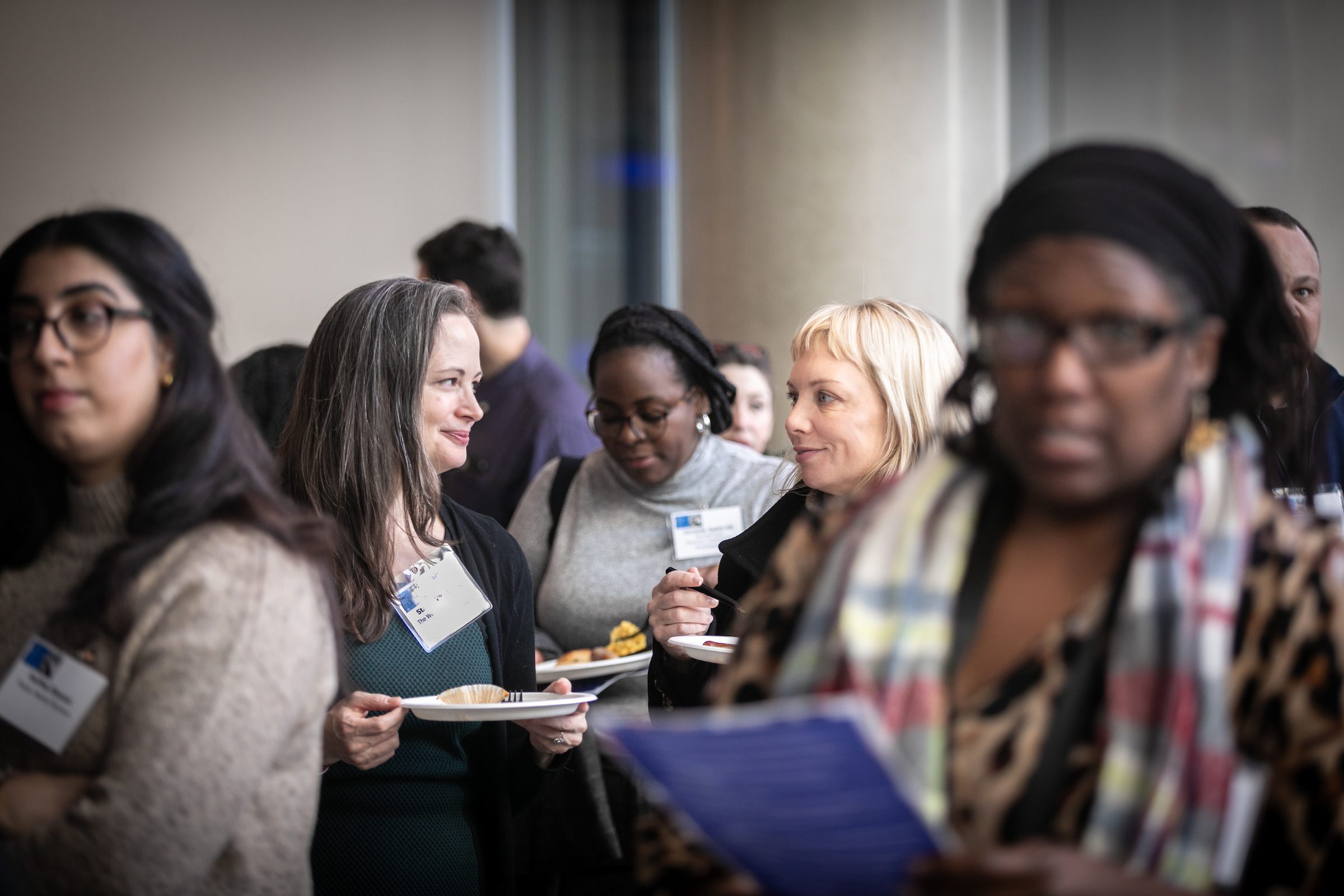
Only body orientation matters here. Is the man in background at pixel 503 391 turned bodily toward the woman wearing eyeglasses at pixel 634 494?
no

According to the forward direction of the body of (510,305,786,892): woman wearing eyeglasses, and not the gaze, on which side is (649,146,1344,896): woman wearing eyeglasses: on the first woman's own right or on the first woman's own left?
on the first woman's own left

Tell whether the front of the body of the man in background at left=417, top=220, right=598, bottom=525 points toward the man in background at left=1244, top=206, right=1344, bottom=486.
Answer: no

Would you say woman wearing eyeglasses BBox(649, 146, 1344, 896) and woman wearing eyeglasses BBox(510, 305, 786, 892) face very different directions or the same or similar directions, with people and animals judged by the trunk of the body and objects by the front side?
same or similar directions

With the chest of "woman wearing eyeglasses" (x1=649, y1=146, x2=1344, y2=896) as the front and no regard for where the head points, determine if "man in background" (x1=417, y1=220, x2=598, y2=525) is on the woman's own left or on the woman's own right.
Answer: on the woman's own right

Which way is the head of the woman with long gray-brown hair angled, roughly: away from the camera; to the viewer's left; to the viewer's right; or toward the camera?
to the viewer's right

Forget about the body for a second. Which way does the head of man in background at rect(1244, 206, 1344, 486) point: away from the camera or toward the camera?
toward the camera

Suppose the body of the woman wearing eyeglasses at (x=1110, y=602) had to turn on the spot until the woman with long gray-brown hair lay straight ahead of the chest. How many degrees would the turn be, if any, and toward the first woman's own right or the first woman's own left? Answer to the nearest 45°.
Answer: approximately 90° to the first woman's own right

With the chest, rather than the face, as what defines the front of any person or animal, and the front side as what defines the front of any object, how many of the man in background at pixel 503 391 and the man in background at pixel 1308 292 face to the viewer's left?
1
